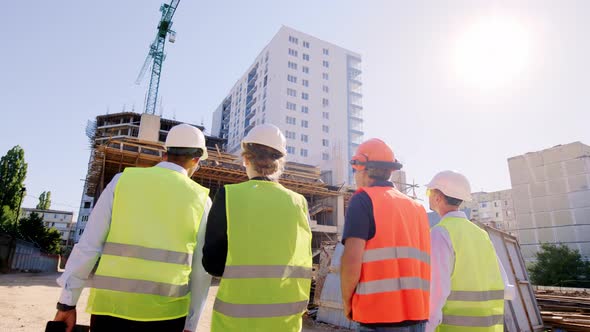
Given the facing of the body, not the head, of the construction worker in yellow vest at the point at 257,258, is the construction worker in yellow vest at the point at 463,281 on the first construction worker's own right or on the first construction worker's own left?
on the first construction worker's own right

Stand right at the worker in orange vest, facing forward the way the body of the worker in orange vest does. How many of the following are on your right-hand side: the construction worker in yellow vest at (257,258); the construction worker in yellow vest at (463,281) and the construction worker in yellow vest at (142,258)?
1

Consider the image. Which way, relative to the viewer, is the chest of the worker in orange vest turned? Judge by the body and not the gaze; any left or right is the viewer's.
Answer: facing away from the viewer and to the left of the viewer

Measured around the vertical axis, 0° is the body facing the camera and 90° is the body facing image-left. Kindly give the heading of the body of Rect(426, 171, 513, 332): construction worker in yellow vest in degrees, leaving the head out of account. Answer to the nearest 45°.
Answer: approximately 135°

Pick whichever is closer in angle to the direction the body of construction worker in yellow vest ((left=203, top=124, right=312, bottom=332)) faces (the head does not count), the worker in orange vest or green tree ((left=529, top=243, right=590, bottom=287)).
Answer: the green tree

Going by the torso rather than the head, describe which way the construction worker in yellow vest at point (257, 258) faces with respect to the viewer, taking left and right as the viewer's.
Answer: facing away from the viewer

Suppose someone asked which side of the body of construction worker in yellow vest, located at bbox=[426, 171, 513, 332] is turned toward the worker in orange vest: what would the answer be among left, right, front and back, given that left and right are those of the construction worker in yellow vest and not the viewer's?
left

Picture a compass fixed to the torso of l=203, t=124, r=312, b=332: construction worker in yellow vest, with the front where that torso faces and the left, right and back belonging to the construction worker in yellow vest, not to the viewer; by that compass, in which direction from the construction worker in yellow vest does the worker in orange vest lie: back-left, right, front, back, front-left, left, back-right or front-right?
right

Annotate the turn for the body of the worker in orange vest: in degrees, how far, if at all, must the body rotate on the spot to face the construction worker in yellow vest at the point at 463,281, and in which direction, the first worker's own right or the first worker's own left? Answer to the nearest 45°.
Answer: approximately 90° to the first worker's own right

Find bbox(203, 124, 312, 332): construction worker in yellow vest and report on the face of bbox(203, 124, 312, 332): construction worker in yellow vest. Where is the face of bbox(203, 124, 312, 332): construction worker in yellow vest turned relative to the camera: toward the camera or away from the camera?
away from the camera

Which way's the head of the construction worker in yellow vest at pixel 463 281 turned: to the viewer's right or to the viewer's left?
to the viewer's left

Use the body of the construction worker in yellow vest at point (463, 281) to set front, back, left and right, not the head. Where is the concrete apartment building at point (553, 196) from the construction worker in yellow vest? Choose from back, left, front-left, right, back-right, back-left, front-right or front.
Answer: front-right

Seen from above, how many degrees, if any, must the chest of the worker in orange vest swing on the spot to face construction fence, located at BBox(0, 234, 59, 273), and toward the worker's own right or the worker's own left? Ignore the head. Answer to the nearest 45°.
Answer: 0° — they already face it
